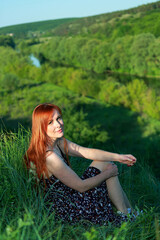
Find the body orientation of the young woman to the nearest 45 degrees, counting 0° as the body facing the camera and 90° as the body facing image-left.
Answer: approximately 270°
